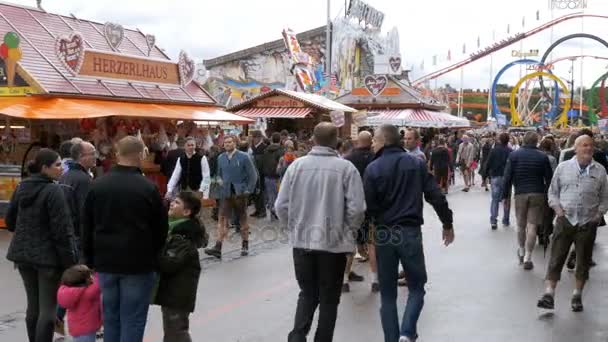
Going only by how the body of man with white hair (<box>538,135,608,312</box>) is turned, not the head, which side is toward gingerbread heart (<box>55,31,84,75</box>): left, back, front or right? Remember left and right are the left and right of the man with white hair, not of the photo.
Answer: right

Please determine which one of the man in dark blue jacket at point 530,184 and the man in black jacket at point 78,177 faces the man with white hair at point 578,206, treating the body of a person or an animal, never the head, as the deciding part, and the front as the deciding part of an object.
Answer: the man in black jacket at point 78,177

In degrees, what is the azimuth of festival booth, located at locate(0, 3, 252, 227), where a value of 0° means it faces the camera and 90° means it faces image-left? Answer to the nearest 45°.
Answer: approximately 315°

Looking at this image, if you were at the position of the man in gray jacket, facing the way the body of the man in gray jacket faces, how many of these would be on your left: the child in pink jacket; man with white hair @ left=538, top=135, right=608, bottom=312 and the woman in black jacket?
2

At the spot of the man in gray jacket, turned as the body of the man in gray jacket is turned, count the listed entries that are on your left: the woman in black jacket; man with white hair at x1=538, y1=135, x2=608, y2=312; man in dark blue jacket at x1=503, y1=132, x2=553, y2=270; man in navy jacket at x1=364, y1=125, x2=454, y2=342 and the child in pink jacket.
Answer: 2

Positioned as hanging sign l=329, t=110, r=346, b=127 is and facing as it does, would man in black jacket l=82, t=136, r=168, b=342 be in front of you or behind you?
in front

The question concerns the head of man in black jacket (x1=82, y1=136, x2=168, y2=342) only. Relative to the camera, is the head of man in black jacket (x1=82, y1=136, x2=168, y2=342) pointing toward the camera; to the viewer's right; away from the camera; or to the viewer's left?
away from the camera

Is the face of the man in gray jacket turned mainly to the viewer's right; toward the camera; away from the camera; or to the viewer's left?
away from the camera

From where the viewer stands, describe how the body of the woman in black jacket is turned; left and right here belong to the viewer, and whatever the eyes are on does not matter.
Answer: facing away from the viewer and to the right of the viewer

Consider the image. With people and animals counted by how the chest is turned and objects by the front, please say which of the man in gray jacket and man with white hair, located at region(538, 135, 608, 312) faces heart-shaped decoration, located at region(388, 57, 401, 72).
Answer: the man in gray jacket
